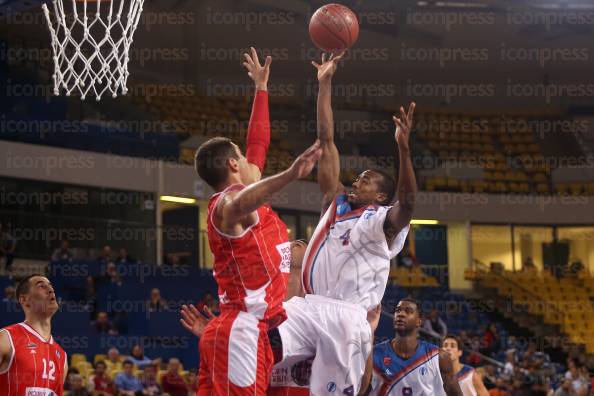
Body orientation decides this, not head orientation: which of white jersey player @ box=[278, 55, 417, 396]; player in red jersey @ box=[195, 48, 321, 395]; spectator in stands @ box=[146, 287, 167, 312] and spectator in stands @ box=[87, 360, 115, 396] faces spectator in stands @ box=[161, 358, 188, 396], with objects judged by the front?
spectator in stands @ box=[146, 287, 167, 312]

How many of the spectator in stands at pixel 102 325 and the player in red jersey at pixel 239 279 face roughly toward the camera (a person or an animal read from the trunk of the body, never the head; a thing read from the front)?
1

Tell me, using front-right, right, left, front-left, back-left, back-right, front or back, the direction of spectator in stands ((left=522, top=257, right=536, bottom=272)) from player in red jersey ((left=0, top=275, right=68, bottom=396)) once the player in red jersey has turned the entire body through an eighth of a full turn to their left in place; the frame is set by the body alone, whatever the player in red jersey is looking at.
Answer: front-left

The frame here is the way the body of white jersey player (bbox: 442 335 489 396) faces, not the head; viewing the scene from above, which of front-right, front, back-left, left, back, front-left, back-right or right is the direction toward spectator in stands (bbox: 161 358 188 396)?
right

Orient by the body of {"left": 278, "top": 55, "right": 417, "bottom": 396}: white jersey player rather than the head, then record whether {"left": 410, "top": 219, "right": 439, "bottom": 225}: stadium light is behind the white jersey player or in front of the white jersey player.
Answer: behind

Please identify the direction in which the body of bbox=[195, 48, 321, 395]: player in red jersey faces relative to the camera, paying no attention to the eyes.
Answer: to the viewer's right

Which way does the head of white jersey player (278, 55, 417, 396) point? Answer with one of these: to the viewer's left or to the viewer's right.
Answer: to the viewer's left

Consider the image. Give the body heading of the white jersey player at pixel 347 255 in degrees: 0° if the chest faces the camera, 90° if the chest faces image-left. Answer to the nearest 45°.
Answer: approximately 45°

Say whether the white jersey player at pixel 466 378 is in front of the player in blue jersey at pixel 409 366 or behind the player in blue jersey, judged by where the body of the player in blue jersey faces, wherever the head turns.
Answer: behind

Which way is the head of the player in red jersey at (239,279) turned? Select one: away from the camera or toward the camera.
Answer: away from the camera

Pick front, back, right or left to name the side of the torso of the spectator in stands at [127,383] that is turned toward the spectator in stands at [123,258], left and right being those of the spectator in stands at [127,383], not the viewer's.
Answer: back

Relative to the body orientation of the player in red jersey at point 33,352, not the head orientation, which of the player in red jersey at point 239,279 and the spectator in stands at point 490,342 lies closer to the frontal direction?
the player in red jersey
